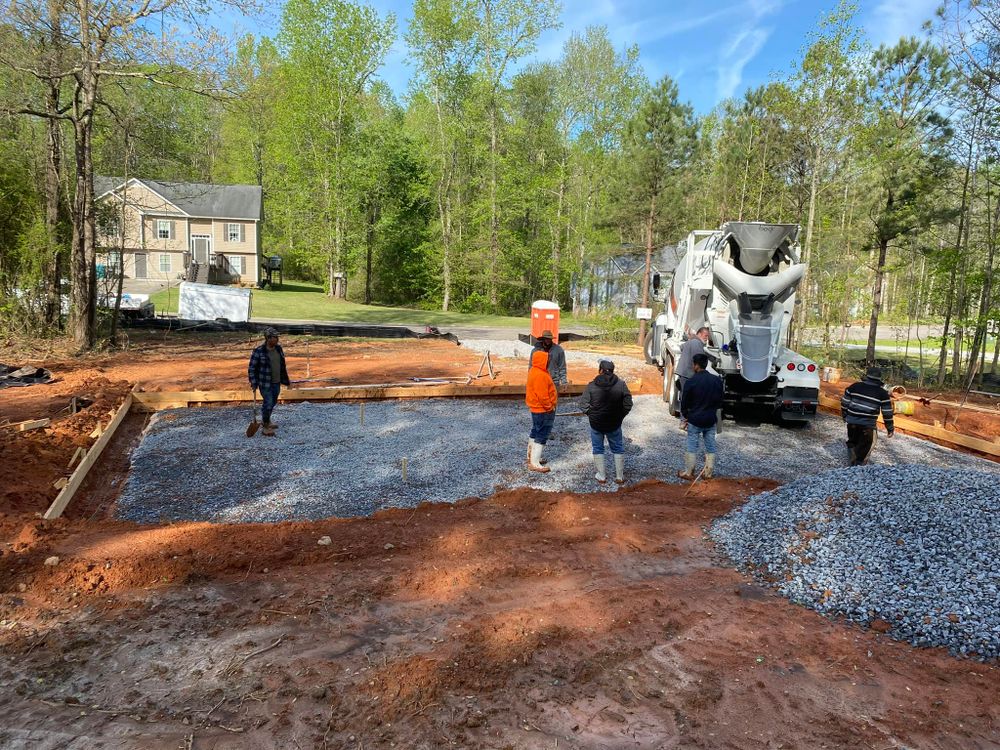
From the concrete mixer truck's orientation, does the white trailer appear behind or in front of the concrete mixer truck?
in front

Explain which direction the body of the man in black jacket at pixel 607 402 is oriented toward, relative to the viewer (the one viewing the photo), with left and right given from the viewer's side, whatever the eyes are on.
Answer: facing away from the viewer

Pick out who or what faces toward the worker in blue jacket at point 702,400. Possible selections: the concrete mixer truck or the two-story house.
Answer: the two-story house

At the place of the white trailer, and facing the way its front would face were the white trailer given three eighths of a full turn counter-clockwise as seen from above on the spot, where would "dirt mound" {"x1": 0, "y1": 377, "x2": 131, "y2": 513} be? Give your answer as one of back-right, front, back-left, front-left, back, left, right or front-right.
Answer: front-right

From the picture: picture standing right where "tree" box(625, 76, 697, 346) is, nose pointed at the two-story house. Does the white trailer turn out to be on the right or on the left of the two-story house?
left

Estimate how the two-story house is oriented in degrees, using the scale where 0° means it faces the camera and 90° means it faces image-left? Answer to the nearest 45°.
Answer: approximately 0°

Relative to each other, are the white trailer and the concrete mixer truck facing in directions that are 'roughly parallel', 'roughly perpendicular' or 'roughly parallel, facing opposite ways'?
roughly perpendicular

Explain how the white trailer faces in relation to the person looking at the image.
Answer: facing to the left of the viewer
